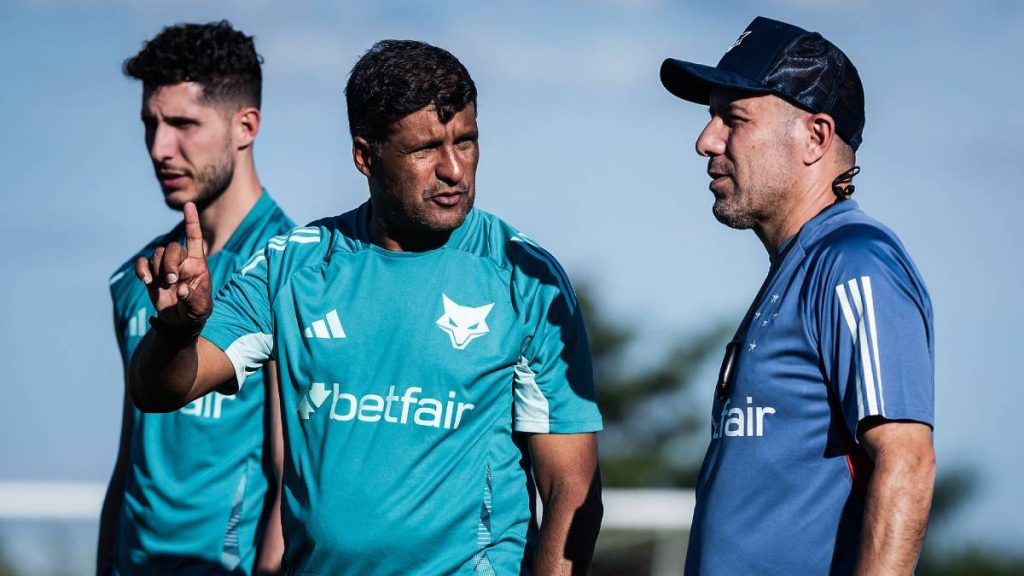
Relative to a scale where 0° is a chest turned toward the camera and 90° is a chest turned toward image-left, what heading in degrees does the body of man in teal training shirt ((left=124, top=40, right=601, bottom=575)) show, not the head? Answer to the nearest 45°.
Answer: approximately 0°

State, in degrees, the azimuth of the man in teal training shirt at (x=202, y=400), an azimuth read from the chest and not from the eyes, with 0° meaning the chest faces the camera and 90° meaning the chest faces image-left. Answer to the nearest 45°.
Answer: approximately 45°

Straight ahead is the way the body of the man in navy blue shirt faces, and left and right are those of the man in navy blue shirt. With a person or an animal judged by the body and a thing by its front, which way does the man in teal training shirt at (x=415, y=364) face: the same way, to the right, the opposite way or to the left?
to the left

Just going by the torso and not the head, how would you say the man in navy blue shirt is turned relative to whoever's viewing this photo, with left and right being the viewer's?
facing to the left of the viewer

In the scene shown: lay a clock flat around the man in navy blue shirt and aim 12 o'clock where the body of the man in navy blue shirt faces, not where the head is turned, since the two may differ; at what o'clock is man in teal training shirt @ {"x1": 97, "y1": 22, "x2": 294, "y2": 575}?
The man in teal training shirt is roughly at 1 o'clock from the man in navy blue shirt.

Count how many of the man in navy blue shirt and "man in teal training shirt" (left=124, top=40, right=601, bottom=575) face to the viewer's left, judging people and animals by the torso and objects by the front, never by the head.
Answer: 1

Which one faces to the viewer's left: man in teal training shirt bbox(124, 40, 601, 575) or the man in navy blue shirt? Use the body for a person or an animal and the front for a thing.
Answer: the man in navy blue shirt

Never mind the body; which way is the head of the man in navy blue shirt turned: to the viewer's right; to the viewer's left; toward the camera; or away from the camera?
to the viewer's left

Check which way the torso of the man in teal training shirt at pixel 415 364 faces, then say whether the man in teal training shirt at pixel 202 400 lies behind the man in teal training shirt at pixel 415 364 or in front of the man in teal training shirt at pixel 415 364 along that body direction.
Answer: behind

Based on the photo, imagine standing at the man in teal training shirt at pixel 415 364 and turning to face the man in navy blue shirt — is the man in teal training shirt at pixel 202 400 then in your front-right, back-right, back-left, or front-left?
back-left

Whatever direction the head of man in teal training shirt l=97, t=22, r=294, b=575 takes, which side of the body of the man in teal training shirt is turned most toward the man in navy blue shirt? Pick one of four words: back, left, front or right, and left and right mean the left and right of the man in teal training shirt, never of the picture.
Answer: left
